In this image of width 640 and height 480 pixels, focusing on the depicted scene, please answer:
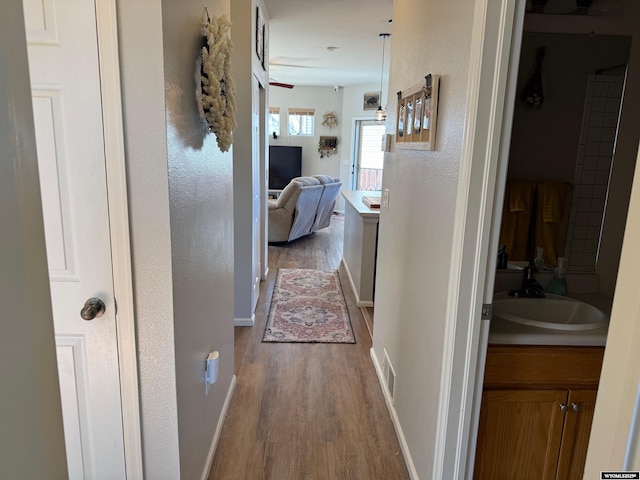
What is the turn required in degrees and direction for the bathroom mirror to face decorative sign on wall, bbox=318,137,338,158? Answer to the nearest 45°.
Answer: approximately 135° to its right

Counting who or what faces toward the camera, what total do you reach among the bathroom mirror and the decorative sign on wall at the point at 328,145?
2

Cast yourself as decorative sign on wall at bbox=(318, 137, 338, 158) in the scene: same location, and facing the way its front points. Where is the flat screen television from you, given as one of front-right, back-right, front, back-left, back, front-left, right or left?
right

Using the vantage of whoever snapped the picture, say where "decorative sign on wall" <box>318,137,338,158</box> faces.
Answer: facing the viewer

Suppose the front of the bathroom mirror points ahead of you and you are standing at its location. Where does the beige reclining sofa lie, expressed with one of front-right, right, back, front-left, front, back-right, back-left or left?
back-right

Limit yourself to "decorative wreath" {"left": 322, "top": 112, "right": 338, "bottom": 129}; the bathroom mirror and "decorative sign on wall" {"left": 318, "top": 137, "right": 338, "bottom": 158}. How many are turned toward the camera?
3

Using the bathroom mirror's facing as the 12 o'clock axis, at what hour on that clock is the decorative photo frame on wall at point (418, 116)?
The decorative photo frame on wall is roughly at 2 o'clock from the bathroom mirror.

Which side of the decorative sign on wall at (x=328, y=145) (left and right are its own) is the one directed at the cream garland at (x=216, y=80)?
front

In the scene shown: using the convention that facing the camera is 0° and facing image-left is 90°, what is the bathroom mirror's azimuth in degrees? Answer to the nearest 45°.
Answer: approximately 0°

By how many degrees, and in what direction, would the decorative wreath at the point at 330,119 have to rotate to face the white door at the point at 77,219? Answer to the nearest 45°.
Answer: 0° — it already faces it

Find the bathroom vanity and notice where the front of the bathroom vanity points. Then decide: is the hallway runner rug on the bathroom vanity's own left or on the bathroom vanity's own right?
on the bathroom vanity's own right

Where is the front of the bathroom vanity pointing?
toward the camera

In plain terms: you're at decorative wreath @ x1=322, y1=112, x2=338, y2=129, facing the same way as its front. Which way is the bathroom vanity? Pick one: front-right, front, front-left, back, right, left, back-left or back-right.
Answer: front

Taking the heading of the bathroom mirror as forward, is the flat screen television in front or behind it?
behind

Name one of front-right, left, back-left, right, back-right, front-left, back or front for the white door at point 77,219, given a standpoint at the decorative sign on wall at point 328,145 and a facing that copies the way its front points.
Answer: front
